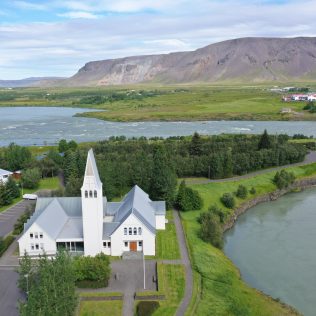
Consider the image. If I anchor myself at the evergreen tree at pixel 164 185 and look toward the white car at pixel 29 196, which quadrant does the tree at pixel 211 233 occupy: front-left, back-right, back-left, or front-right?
back-left

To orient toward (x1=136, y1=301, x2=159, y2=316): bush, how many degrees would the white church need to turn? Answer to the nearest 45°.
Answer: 0° — it already faces it

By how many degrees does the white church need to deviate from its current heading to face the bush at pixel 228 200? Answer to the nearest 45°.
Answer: approximately 135° to its left

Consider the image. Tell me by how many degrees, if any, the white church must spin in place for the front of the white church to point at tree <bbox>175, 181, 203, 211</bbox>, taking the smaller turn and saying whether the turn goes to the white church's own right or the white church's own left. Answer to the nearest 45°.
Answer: approximately 135° to the white church's own left

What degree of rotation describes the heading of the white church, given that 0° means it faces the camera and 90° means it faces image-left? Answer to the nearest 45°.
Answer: approximately 0°

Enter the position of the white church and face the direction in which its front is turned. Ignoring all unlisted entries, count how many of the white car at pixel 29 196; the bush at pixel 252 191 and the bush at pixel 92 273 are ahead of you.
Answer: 1

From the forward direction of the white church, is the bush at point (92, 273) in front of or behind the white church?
in front

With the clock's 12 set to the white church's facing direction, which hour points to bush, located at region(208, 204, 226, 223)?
The bush is roughly at 8 o'clock from the white church.

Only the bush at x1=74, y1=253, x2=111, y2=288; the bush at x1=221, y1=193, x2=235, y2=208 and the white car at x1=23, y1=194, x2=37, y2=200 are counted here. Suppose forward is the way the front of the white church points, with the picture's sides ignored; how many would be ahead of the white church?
1

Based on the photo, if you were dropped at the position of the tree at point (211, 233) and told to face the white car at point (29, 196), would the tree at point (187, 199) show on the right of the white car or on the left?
right

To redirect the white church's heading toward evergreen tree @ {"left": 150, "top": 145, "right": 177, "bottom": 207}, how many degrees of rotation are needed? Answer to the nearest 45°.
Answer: approximately 135° to its left

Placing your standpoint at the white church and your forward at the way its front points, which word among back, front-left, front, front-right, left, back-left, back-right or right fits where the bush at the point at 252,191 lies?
back-left

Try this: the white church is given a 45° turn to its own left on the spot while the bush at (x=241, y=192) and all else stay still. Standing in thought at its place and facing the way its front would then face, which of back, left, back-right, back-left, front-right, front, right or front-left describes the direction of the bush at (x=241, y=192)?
left
